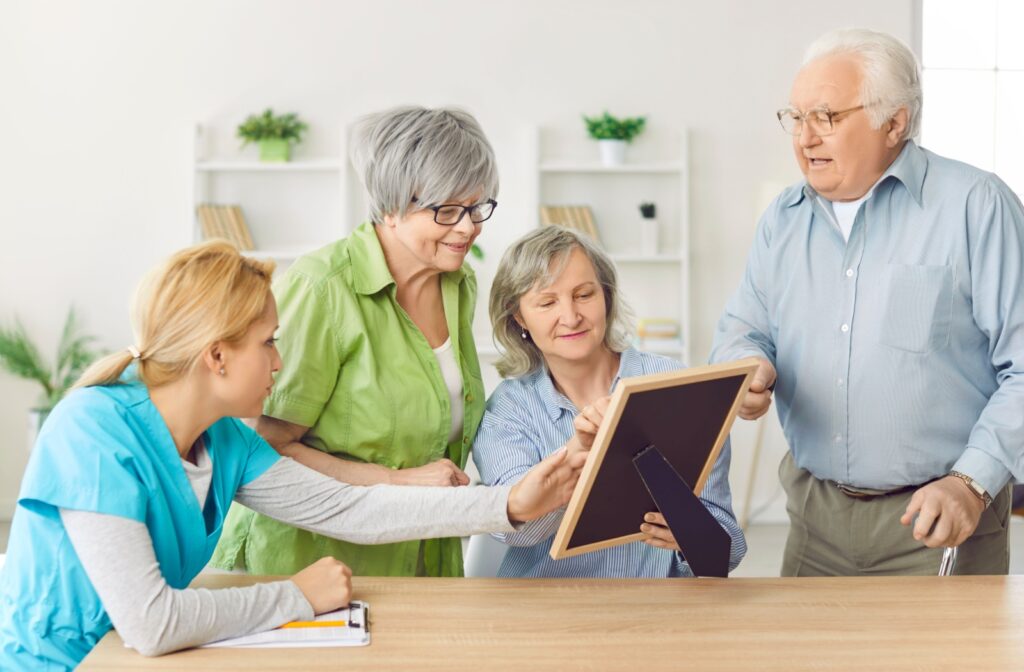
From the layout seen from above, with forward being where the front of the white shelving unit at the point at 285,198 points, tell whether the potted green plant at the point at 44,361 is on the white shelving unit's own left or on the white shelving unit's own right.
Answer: on the white shelving unit's own right

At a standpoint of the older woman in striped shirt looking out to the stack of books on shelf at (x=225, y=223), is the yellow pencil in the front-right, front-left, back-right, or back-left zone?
back-left

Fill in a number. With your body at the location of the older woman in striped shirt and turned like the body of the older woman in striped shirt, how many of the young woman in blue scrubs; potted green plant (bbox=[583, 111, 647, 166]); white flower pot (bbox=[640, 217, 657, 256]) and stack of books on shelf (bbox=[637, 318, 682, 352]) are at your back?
3

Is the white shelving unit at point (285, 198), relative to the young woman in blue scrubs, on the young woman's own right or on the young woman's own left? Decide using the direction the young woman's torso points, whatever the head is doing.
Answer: on the young woman's own left

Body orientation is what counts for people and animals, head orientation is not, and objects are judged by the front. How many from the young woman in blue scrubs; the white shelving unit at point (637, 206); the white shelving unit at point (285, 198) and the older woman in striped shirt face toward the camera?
3

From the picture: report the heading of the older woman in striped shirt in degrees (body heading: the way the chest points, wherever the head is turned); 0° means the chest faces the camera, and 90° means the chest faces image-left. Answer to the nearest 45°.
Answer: approximately 0°

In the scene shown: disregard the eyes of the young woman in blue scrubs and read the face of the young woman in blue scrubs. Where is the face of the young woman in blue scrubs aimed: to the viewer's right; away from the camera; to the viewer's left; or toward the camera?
to the viewer's right

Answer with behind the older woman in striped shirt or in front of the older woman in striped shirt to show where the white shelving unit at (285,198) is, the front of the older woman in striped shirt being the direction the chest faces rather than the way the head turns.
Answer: behind

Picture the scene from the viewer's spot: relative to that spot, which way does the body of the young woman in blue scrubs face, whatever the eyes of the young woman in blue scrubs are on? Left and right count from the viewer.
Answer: facing to the right of the viewer

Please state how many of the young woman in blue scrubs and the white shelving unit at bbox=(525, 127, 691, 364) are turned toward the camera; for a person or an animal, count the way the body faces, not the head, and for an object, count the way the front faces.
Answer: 1
